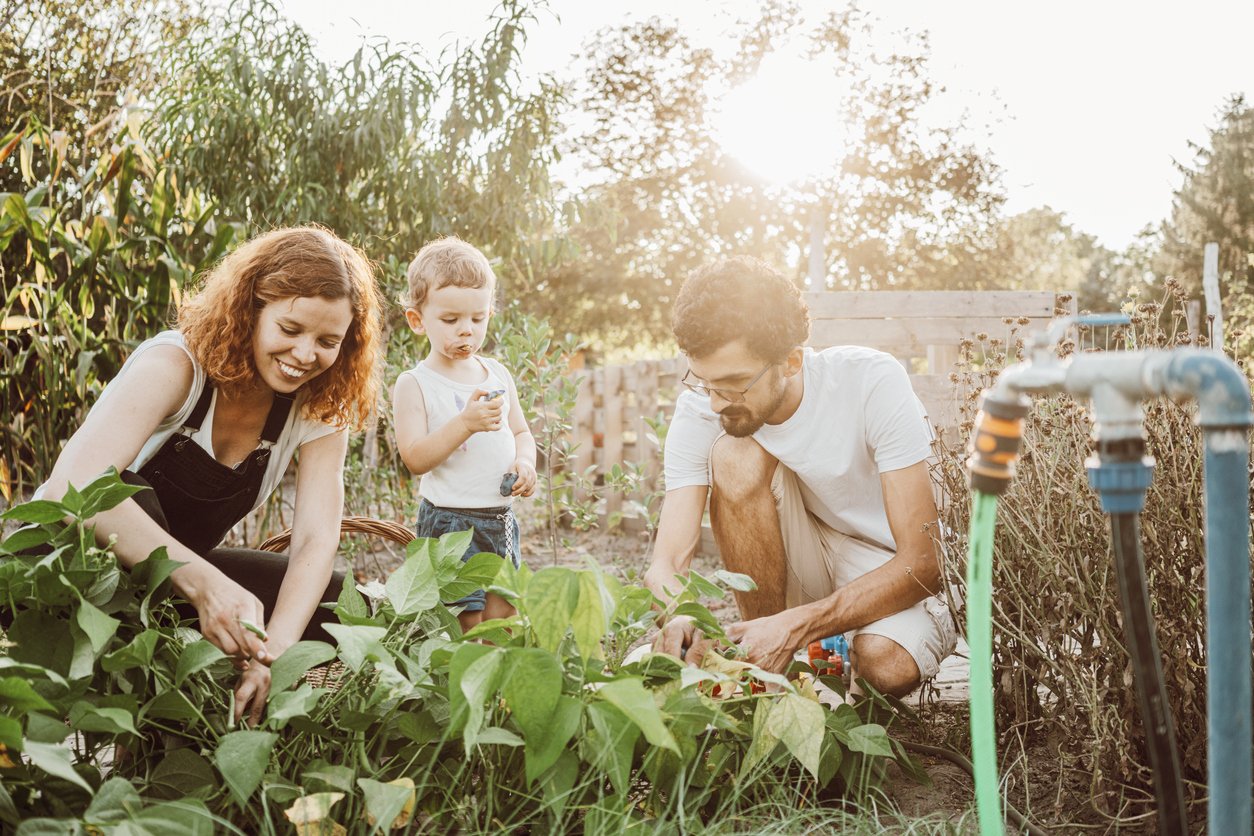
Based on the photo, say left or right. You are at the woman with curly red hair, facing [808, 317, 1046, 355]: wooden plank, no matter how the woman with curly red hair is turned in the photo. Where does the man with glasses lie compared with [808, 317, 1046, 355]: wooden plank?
right

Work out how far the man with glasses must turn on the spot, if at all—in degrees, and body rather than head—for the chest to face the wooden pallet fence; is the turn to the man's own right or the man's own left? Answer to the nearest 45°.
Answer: approximately 135° to the man's own right

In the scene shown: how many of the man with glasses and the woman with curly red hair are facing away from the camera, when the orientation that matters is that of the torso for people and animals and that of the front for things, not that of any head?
0

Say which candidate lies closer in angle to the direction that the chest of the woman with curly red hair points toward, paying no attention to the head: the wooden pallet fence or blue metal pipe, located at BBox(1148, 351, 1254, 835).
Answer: the blue metal pipe

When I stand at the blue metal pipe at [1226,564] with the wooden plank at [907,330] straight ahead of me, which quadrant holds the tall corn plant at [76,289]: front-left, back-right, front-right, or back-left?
front-left

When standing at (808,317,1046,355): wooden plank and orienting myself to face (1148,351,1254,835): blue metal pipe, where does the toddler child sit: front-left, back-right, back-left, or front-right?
front-right

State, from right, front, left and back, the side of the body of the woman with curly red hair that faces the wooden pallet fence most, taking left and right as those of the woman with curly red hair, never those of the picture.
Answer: left

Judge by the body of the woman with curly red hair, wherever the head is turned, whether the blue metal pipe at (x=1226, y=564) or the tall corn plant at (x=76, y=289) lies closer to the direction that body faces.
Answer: the blue metal pipe

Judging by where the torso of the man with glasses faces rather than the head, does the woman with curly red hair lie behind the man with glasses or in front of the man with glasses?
in front

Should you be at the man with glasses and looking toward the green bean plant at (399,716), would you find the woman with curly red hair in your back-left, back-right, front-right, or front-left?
front-right

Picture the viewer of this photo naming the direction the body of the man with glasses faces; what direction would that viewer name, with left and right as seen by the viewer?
facing the viewer and to the left of the viewer

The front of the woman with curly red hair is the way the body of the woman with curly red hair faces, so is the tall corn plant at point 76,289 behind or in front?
behind

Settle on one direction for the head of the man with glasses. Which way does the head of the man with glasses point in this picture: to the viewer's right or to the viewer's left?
to the viewer's left

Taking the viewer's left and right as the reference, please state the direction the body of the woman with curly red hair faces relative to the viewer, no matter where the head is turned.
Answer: facing the viewer and to the right of the viewer

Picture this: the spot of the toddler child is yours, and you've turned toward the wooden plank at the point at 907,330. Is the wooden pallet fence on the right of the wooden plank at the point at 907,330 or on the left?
left
